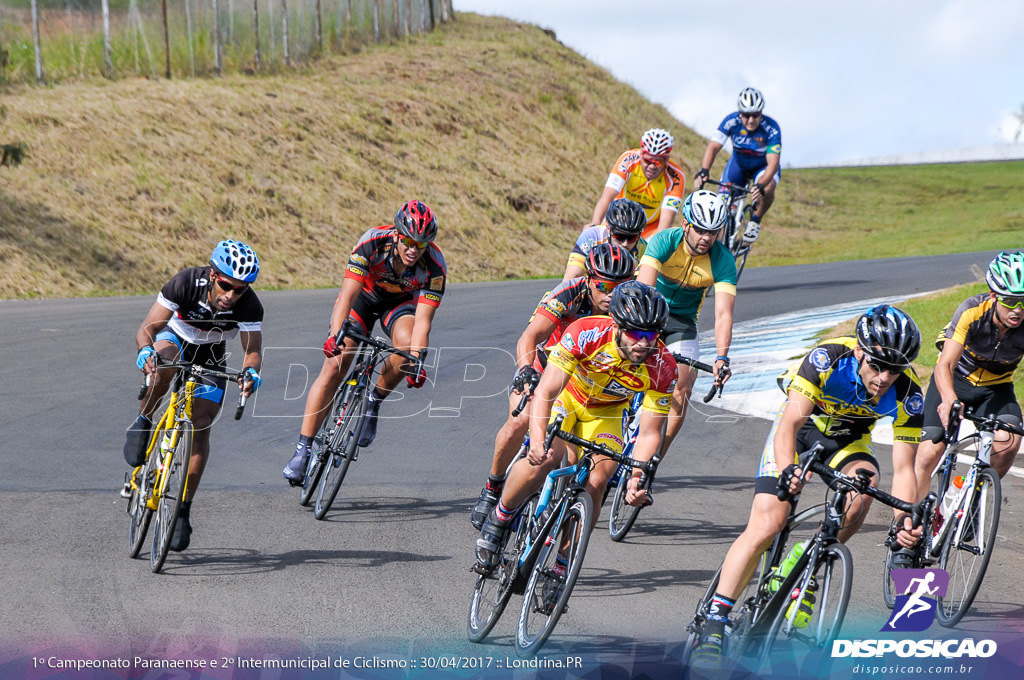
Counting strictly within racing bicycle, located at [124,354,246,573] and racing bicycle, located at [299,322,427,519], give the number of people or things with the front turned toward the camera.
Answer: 2

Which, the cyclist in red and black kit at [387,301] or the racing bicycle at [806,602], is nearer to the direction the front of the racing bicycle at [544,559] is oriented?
the racing bicycle

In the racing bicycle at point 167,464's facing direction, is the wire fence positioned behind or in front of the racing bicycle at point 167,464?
behind

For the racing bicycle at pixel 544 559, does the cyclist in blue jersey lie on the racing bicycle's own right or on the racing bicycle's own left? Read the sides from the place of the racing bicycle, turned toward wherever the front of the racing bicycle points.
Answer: on the racing bicycle's own left

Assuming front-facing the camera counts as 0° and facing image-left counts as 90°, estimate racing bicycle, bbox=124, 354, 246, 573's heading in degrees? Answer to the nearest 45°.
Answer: approximately 0°
